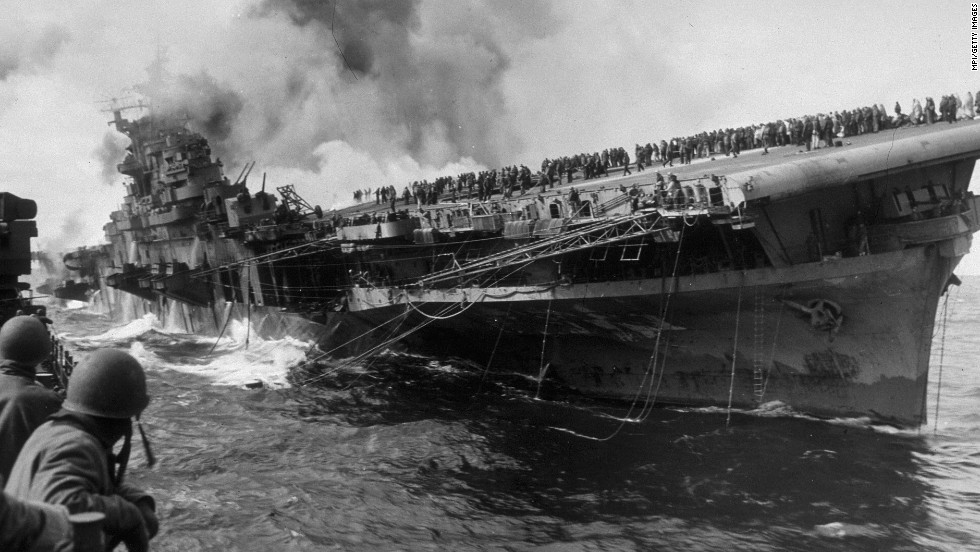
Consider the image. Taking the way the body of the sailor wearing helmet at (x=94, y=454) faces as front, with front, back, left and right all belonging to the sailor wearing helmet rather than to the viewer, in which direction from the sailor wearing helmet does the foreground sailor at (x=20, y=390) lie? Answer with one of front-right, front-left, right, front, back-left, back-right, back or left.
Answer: front-left

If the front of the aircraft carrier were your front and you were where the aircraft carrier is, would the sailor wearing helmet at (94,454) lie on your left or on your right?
on your right

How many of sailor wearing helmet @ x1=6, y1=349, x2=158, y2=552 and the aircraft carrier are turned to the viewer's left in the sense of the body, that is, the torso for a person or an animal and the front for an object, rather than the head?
0

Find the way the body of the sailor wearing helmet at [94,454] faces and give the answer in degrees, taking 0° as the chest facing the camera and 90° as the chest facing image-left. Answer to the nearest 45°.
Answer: approximately 225°

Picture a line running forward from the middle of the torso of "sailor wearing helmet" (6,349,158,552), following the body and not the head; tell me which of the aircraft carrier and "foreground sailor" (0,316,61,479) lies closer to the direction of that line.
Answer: the aircraft carrier

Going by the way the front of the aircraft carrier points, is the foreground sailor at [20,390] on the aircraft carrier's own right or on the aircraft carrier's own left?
on the aircraft carrier's own right

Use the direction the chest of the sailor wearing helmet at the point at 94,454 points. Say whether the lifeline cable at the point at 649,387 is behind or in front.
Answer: in front

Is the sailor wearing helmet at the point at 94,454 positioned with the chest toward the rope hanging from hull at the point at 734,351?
yes

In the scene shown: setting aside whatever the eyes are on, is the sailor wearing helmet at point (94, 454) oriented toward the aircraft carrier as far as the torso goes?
yes

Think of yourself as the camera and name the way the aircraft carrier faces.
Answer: facing the viewer and to the right of the viewer
